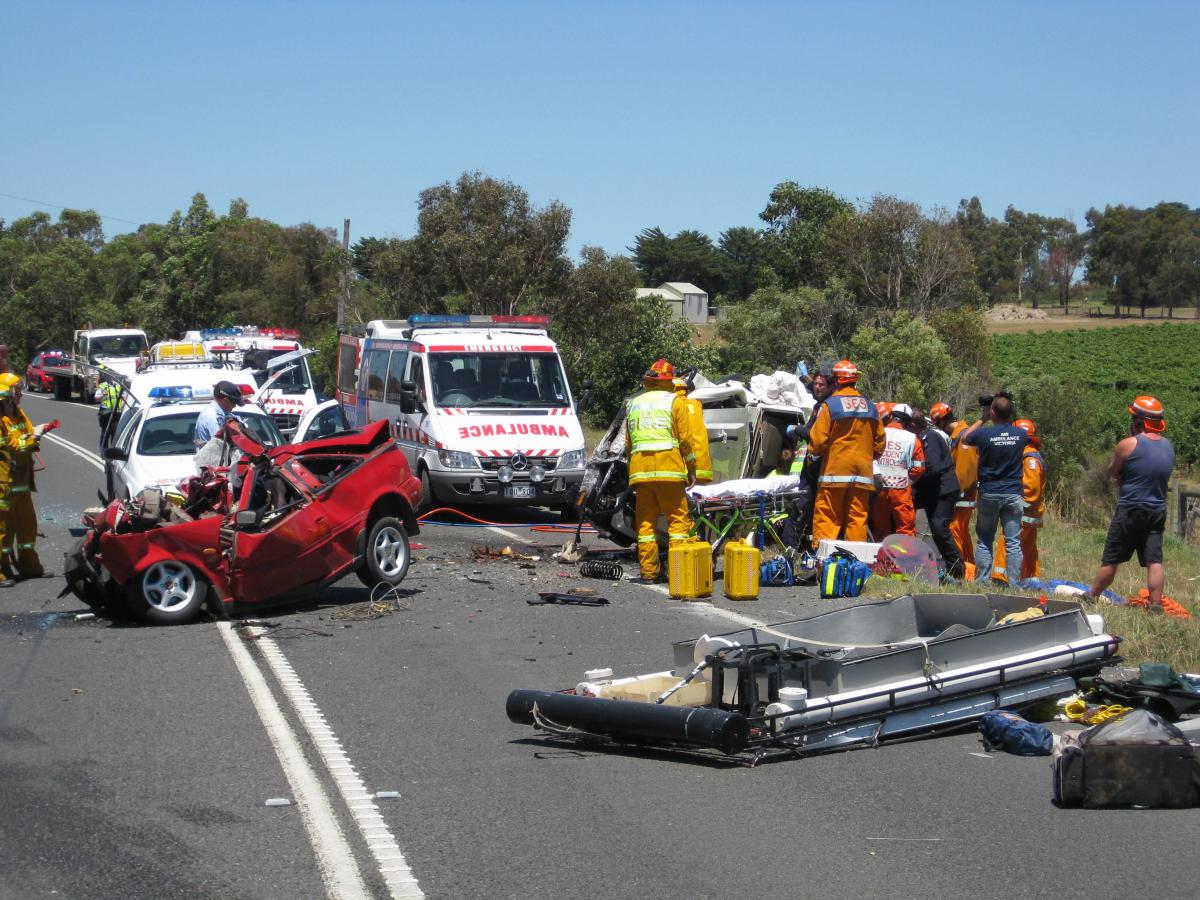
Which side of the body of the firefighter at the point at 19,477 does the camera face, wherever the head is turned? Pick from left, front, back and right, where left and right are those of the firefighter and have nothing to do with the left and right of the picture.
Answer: right

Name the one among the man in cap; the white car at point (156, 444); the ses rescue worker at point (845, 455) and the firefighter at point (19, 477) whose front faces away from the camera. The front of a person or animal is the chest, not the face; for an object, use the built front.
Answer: the ses rescue worker at point (845, 455)

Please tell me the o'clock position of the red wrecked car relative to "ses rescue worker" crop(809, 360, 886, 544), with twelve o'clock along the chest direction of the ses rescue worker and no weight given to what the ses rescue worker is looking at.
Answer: The red wrecked car is roughly at 8 o'clock from the ses rescue worker.

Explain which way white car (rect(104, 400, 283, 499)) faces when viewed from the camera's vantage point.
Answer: facing the viewer and to the right of the viewer

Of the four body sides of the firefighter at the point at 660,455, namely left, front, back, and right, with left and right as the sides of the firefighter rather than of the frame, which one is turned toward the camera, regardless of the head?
back

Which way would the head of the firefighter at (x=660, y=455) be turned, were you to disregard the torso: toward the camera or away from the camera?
away from the camera

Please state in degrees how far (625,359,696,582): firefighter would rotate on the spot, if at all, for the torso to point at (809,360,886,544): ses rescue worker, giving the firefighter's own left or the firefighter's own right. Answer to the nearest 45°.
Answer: approximately 90° to the firefighter's own right

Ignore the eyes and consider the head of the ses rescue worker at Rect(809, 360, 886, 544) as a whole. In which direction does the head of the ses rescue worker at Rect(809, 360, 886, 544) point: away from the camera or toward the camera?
away from the camera

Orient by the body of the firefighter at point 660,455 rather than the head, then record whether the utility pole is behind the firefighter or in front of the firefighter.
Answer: in front

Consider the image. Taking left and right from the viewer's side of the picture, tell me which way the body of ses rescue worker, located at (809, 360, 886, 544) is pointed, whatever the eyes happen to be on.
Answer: facing away from the viewer

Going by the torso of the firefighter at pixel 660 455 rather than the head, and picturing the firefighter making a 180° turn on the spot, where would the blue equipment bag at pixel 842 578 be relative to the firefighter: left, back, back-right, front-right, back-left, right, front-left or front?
left

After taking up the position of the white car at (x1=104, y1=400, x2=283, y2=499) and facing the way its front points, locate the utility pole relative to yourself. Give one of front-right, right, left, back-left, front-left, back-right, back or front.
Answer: back-left

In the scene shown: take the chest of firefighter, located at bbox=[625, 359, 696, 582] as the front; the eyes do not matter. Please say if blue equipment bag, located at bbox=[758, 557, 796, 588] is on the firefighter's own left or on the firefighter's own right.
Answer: on the firefighter's own right
